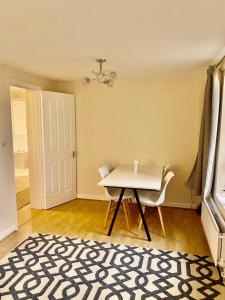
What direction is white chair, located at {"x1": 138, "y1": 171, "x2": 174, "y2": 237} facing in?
to the viewer's left

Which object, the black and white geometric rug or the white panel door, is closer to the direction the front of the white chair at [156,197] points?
the white panel door
